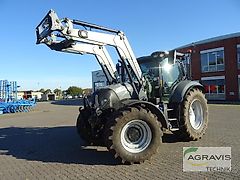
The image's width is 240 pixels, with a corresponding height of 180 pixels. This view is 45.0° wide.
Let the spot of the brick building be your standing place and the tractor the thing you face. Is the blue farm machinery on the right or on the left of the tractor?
right

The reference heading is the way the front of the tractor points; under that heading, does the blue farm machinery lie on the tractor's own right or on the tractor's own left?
on the tractor's own right

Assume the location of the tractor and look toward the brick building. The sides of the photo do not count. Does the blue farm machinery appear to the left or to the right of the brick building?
left

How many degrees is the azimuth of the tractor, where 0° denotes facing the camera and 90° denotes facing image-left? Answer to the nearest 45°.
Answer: approximately 45°

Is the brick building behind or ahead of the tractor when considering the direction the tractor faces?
behind
